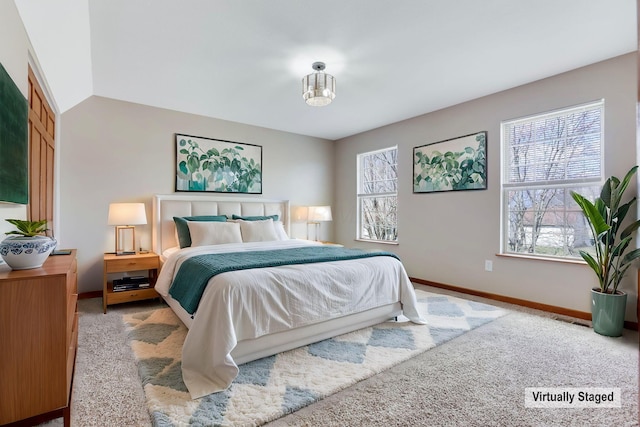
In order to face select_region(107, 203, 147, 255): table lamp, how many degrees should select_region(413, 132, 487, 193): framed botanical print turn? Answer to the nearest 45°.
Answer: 0° — it already faces it

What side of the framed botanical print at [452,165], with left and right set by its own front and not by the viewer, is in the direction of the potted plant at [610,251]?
left

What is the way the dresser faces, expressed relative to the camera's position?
facing to the right of the viewer

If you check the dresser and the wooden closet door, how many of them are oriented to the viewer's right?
2

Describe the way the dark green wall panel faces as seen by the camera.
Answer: facing to the right of the viewer

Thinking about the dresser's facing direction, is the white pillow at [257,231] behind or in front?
in front

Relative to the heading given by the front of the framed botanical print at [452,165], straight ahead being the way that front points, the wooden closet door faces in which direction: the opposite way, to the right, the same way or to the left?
the opposite way

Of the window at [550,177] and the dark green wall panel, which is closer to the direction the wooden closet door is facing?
the window

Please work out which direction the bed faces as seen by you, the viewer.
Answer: facing the viewer and to the right of the viewer

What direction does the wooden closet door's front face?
to the viewer's right

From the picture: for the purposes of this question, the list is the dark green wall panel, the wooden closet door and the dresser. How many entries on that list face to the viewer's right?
3

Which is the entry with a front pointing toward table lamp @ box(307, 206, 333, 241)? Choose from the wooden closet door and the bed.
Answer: the wooden closet door

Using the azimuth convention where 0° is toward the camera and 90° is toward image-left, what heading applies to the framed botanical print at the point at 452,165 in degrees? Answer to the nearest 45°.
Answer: approximately 45°

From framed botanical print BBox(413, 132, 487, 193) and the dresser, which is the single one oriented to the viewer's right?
the dresser

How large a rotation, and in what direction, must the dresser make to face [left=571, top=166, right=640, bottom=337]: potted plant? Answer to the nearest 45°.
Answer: approximately 45° to its right

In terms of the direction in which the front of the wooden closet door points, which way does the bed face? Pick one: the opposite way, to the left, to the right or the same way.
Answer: to the right

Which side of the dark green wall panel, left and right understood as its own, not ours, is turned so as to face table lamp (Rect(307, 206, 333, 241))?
front
